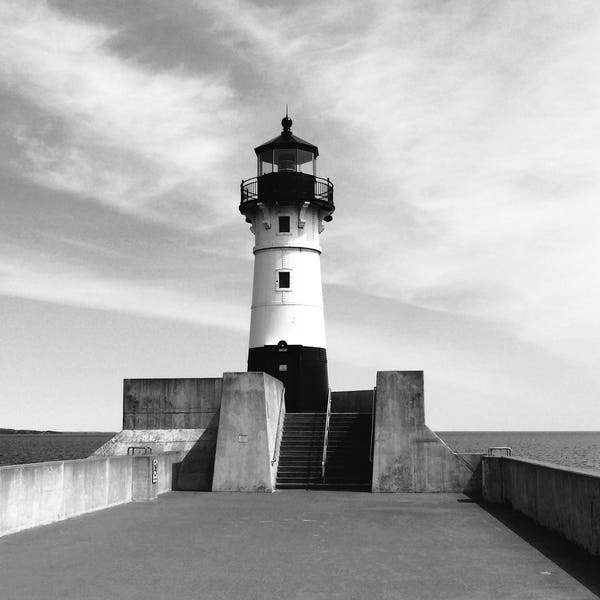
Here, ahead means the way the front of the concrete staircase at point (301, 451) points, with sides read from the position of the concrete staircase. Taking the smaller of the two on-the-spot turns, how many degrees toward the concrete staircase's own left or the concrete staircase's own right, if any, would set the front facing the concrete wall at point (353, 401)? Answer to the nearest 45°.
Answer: approximately 135° to the concrete staircase's own left

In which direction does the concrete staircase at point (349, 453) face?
toward the camera

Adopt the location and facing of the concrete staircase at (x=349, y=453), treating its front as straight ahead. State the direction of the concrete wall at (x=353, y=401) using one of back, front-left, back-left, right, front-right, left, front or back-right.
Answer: back

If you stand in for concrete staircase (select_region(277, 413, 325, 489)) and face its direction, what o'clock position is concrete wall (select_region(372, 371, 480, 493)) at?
The concrete wall is roughly at 10 o'clock from the concrete staircase.

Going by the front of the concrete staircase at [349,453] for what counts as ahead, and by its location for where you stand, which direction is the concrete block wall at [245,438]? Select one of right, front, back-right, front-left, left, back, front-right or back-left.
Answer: front-right

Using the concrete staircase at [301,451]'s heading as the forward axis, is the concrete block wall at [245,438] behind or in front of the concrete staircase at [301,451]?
in front

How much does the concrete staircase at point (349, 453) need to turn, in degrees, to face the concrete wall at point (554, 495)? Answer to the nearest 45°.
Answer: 0° — it already faces it

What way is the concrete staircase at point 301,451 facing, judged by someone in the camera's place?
facing the viewer

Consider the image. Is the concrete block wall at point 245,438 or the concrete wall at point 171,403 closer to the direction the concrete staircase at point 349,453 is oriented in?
the concrete block wall
